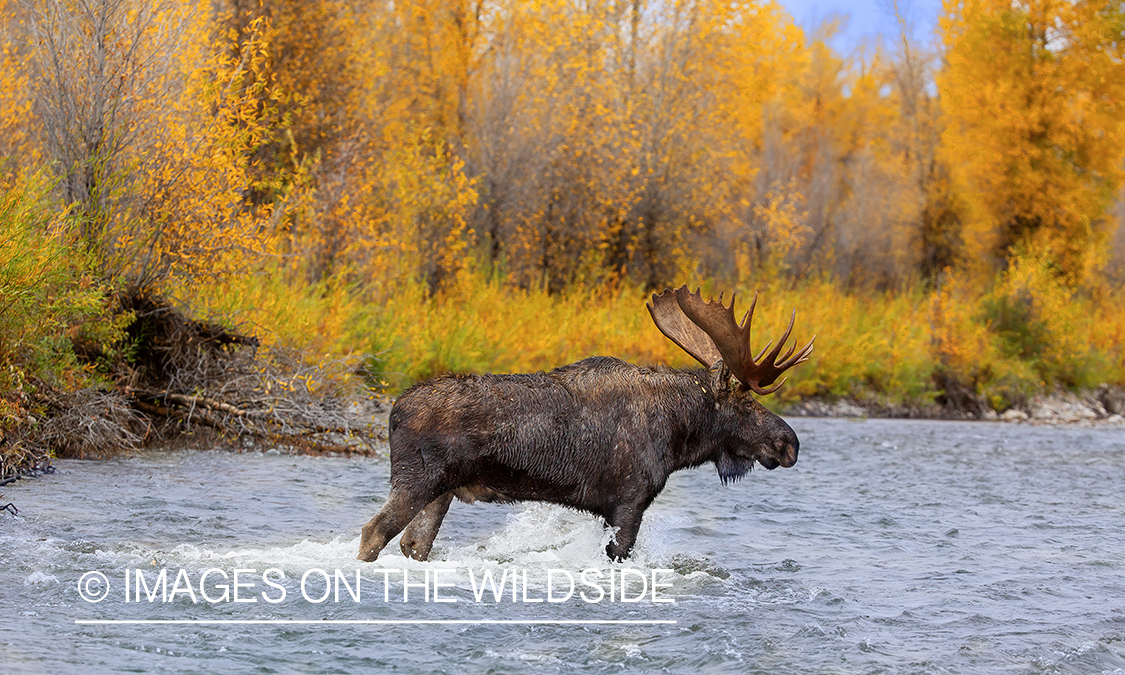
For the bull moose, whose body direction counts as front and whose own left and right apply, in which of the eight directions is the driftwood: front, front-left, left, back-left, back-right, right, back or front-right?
back-left

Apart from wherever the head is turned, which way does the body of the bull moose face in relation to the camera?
to the viewer's right

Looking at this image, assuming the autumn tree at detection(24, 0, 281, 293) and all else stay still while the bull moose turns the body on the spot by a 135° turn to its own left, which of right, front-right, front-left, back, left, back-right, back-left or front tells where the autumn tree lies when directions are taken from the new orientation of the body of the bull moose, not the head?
front
